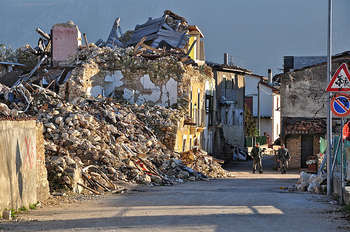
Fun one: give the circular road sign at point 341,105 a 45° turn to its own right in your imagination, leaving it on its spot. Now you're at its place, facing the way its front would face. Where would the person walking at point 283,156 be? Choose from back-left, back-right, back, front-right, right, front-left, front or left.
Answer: back-right

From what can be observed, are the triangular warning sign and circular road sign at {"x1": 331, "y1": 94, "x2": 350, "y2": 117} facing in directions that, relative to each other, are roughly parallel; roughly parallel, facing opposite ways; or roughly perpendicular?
roughly parallel

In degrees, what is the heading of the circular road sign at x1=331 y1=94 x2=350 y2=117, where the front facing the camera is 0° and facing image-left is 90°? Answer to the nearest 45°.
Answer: approximately 0°

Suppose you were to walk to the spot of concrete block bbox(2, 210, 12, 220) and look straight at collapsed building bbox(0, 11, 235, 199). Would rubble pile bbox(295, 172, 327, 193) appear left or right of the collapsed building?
right

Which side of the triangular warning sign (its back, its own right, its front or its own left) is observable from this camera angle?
front

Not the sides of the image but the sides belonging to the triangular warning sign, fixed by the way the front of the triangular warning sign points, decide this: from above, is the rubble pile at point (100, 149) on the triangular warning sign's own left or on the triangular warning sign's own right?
on the triangular warning sign's own right

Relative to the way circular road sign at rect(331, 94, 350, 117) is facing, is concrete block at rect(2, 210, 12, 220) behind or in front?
in front

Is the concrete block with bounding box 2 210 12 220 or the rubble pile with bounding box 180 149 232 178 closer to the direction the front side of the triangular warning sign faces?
the concrete block

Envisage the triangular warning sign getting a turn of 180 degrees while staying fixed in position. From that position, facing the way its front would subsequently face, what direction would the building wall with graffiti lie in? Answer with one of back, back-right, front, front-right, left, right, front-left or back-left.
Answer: back-left

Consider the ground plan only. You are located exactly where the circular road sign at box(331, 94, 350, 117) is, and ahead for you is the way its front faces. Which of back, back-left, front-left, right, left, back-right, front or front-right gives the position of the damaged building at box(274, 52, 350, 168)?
back

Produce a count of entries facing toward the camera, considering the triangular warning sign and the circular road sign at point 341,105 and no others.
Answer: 2

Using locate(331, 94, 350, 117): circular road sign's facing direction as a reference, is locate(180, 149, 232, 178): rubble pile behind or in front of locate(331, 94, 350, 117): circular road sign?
behind

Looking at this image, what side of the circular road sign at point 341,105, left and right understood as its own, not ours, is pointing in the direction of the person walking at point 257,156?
back
